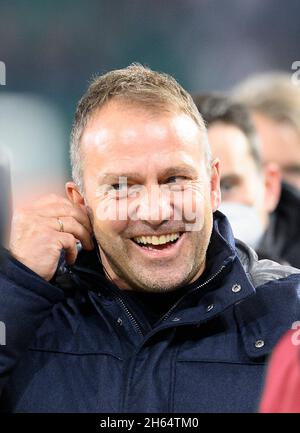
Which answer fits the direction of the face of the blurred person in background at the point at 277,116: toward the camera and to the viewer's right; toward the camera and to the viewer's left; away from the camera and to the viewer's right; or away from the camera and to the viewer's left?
toward the camera and to the viewer's left

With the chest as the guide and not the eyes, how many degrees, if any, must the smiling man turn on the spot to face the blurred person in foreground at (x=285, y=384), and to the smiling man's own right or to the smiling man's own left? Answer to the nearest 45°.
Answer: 0° — they already face them

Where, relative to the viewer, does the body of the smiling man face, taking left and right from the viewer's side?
facing the viewer

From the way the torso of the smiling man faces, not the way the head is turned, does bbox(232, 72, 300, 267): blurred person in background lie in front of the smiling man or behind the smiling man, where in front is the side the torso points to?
behind

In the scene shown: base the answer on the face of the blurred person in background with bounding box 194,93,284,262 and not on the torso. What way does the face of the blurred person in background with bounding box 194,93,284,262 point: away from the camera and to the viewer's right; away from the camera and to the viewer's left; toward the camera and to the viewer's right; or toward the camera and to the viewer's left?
toward the camera and to the viewer's left

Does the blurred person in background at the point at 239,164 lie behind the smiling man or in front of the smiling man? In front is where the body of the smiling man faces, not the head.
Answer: behind
